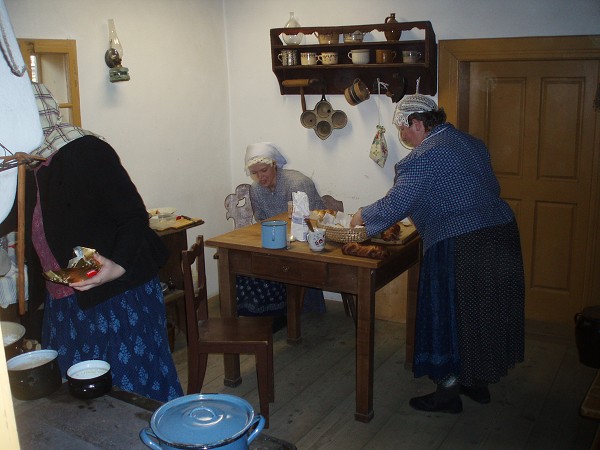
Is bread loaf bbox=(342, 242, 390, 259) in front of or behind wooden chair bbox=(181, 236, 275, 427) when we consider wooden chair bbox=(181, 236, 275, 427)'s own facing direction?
in front

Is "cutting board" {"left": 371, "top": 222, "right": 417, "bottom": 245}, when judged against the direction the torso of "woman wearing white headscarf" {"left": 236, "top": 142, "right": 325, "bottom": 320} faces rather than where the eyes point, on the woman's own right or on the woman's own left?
on the woman's own left

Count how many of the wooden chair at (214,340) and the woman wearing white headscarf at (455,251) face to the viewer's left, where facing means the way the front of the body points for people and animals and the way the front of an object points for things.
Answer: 1

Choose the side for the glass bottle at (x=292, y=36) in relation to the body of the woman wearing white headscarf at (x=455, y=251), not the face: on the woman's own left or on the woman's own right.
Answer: on the woman's own right

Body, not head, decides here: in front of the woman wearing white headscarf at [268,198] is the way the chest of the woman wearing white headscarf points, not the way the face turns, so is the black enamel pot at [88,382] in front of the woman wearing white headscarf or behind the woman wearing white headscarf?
in front

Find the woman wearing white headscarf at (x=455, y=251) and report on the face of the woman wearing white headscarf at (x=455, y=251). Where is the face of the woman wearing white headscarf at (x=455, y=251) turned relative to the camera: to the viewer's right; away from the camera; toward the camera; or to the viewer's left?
to the viewer's left

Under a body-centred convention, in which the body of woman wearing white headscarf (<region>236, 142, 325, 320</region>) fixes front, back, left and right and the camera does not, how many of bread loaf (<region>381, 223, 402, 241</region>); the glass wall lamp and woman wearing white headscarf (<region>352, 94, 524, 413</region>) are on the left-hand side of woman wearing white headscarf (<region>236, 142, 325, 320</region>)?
2

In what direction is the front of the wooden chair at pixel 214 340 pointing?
to the viewer's right

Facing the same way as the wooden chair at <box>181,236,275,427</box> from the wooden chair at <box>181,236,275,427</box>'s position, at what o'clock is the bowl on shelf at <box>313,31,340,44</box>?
The bowl on shelf is roughly at 10 o'clock from the wooden chair.

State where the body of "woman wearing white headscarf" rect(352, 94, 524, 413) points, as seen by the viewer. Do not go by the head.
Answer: to the viewer's left

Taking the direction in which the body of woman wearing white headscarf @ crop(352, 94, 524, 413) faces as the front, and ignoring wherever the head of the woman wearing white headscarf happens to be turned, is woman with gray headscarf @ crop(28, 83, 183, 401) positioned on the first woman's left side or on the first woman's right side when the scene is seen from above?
on the first woman's left side
